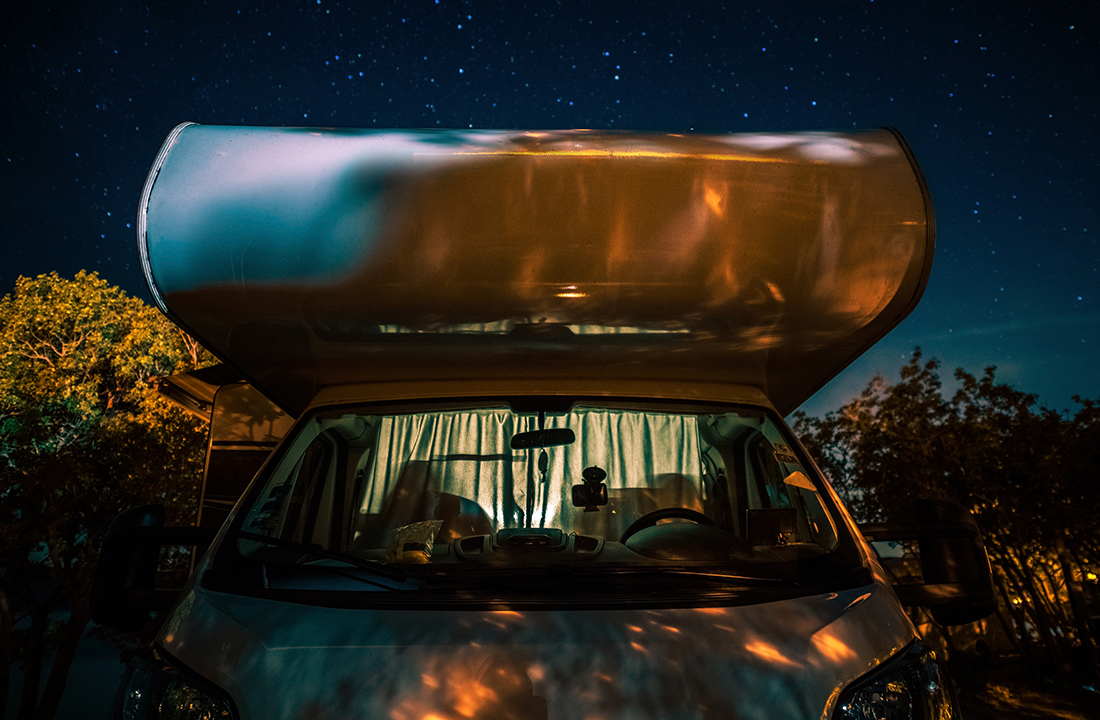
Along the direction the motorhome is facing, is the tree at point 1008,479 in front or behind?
behind

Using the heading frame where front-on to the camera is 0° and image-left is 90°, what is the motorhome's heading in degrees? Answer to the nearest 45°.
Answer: approximately 0°

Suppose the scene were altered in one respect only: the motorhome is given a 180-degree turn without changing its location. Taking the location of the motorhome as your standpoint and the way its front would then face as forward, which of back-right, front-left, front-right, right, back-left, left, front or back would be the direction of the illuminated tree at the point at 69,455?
front-left
